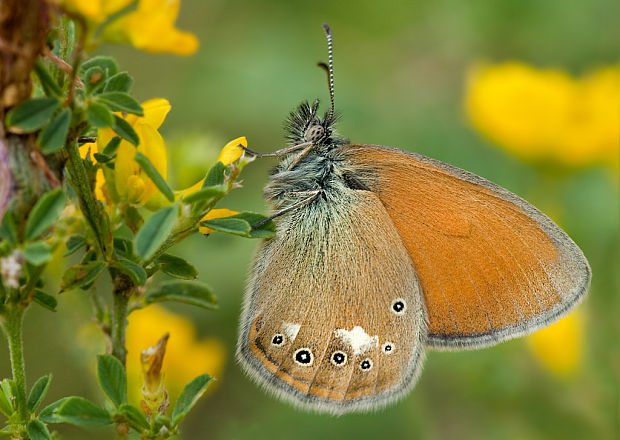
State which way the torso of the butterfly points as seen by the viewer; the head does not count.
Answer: to the viewer's left
